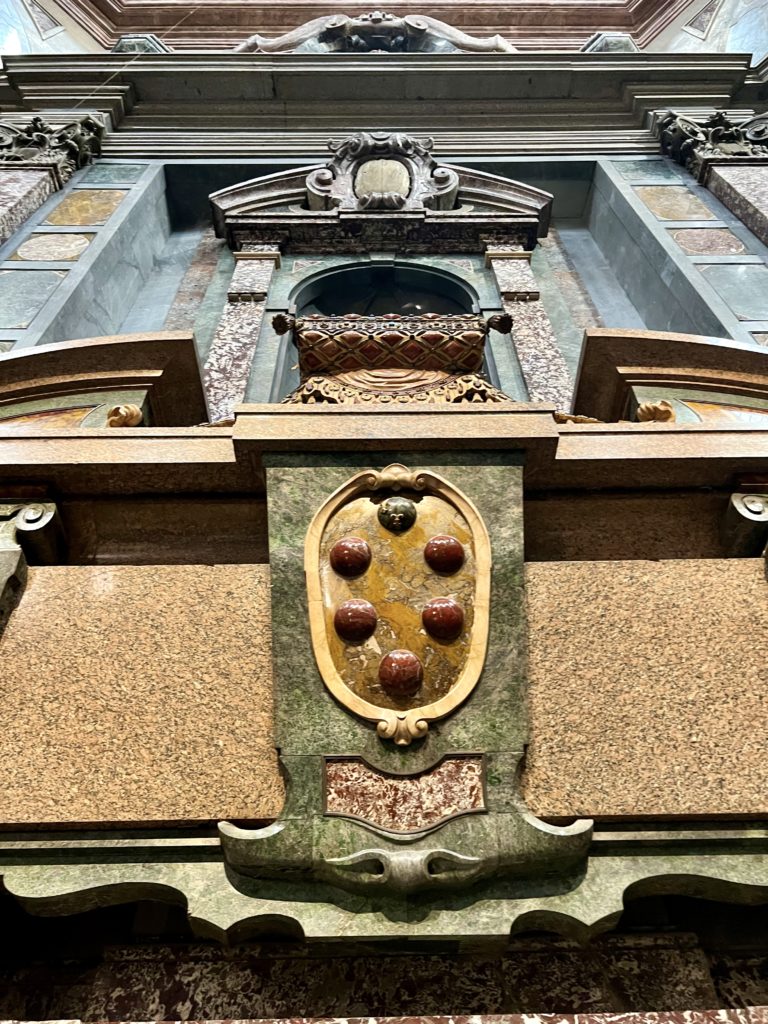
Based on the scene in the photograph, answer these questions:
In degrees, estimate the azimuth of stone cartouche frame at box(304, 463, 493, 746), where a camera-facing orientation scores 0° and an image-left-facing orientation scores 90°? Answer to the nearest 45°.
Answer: approximately 0°

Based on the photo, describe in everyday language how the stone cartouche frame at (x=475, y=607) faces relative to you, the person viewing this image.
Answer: facing the viewer
